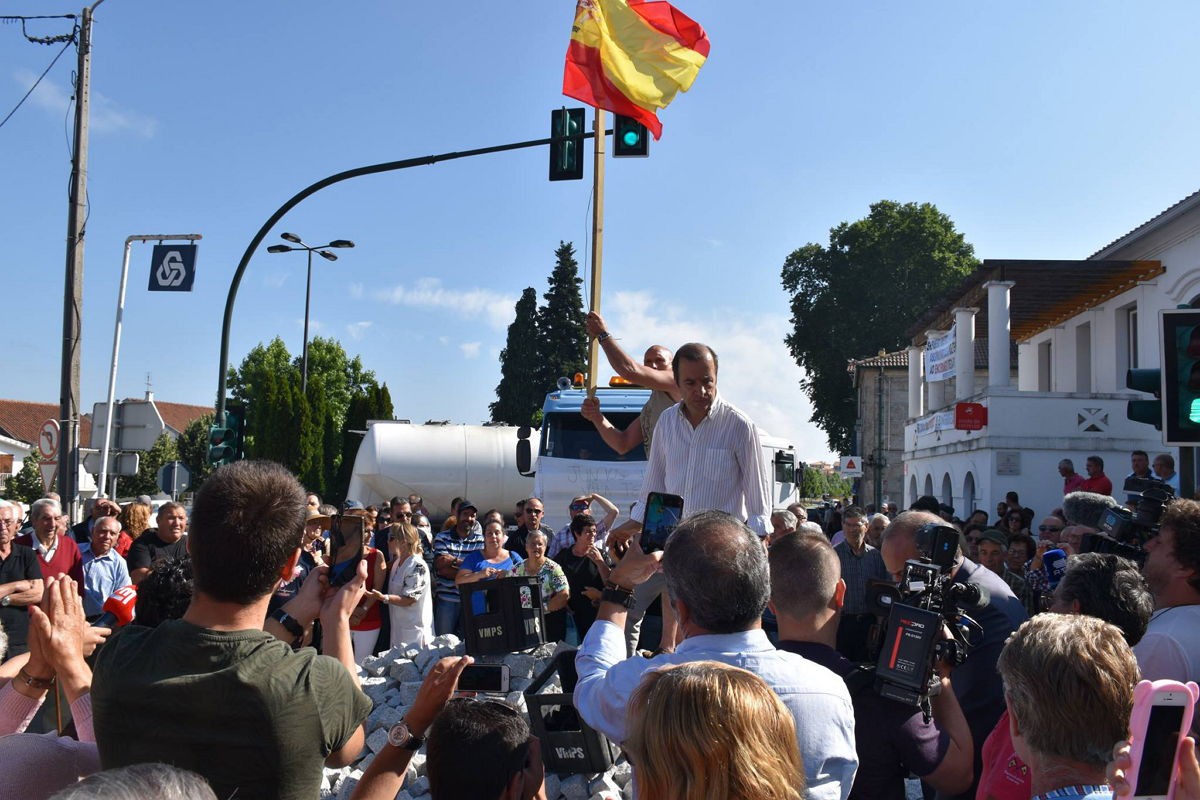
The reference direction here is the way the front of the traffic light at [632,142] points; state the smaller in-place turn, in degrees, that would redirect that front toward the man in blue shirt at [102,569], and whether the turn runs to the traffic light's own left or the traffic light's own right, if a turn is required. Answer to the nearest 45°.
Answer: approximately 45° to the traffic light's own right

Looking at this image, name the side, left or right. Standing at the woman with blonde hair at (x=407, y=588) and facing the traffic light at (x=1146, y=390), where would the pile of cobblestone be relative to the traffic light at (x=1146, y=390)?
right

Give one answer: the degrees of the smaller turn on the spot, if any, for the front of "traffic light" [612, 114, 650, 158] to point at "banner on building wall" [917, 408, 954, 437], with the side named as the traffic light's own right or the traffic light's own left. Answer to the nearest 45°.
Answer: approximately 135° to the traffic light's own left

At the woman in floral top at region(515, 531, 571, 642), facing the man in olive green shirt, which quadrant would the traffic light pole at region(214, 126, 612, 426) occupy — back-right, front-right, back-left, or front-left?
back-right

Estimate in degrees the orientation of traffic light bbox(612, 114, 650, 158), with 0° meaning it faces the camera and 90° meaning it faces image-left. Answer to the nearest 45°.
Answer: approximately 0°

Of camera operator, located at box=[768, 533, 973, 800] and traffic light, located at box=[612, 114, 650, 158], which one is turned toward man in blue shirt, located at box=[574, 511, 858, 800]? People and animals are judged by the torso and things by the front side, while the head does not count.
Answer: the traffic light

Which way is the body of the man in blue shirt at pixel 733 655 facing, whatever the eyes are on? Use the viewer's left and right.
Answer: facing away from the viewer

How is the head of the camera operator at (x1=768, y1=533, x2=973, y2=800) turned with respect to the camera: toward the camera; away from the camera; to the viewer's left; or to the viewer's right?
away from the camera

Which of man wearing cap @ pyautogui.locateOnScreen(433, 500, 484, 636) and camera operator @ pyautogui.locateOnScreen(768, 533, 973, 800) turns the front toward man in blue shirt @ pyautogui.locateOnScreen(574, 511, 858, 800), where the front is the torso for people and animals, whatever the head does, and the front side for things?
the man wearing cap
